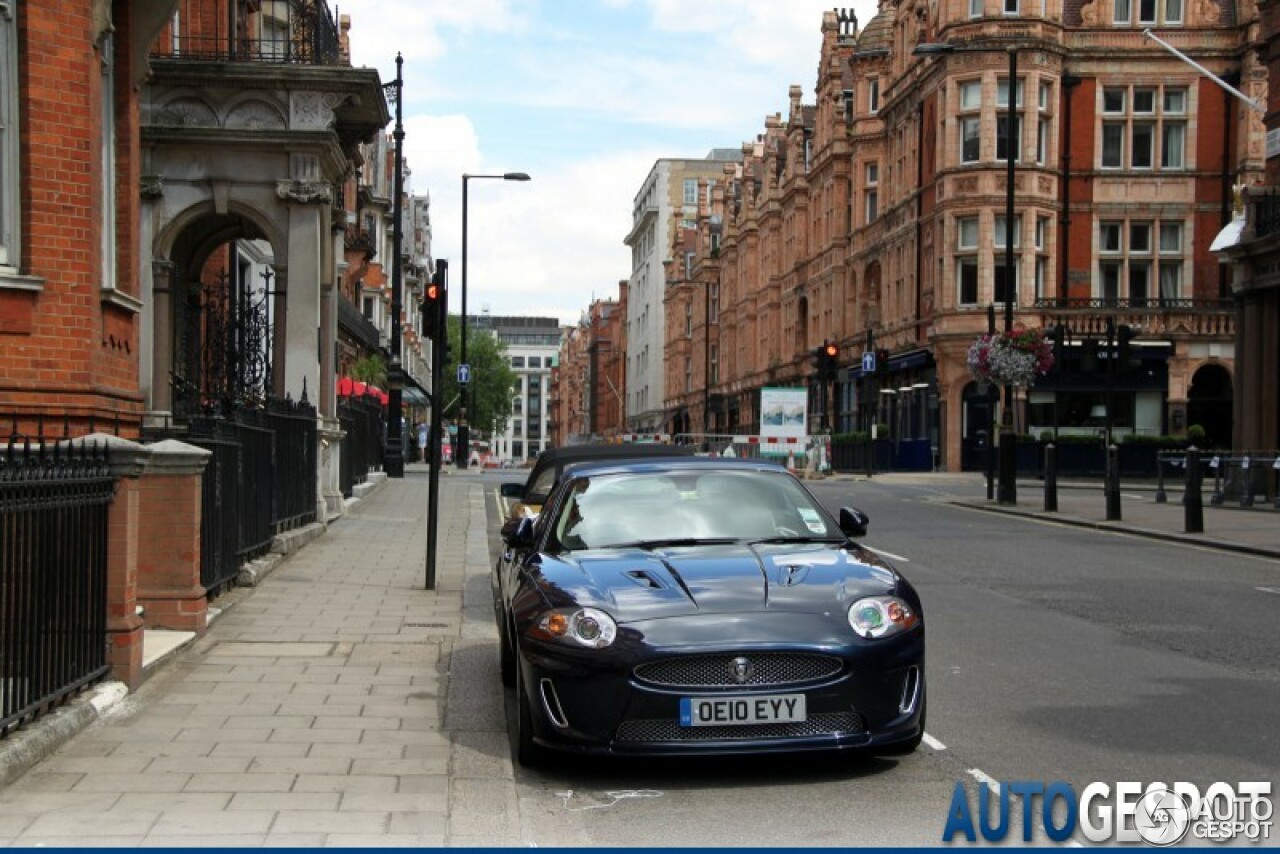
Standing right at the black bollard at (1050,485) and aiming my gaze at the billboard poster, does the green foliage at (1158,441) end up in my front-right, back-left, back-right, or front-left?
front-right

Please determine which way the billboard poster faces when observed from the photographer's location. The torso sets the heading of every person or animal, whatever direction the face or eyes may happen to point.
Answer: facing the viewer

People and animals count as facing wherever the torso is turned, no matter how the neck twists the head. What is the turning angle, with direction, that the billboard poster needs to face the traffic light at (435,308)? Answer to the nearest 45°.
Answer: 0° — it already faces it

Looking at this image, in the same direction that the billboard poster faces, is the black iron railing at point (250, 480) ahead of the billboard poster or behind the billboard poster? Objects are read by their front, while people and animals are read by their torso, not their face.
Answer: ahead

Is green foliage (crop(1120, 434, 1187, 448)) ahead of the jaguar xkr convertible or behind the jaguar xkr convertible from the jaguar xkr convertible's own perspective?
behind

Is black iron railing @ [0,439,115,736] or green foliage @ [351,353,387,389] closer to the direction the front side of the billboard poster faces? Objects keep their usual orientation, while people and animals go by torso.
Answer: the black iron railing

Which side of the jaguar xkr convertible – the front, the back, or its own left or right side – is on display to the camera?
front

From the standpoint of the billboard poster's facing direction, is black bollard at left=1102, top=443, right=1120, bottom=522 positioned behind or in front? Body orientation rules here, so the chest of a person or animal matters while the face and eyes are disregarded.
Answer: in front

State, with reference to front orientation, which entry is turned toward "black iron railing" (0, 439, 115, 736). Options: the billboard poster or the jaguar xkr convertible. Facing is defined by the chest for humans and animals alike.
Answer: the billboard poster

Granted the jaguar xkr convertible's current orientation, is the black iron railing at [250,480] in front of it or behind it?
behind

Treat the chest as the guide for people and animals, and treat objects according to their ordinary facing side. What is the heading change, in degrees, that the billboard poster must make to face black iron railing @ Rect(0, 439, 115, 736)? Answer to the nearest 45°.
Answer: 0° — it already faces it

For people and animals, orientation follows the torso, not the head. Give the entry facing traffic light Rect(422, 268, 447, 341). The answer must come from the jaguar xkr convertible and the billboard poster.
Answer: the billboard poster

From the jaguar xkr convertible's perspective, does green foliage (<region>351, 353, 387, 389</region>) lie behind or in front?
behind

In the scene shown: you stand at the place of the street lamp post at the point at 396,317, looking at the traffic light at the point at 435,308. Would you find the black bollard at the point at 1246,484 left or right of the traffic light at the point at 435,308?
left
